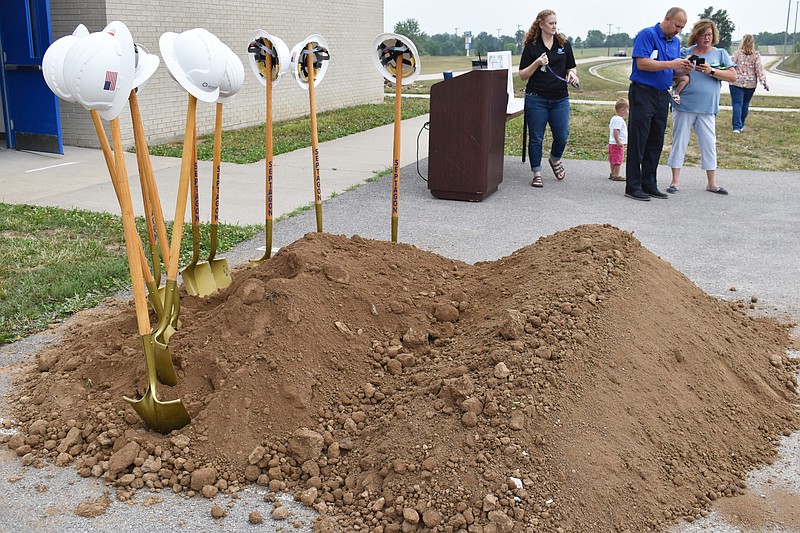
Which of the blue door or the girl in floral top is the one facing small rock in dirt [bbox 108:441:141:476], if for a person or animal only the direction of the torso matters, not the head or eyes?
the blue door

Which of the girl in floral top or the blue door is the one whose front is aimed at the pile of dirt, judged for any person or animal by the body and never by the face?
the blue door

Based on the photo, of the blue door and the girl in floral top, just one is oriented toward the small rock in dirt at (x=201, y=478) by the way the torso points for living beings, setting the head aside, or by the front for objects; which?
the blue door

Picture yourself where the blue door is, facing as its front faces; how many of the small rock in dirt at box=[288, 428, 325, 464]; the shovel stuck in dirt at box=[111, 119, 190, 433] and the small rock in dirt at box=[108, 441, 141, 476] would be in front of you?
3

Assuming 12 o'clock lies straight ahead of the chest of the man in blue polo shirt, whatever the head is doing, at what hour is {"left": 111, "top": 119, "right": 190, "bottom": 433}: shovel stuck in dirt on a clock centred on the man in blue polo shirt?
The shovel stuck in dirt is roughly at 2 o'clock from the man in blue polo shirt.

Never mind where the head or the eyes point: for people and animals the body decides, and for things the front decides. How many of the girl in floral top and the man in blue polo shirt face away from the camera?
1

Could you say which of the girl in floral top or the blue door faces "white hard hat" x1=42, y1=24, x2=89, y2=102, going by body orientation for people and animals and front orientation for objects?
the blue door

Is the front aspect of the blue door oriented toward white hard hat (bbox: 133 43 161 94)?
yes

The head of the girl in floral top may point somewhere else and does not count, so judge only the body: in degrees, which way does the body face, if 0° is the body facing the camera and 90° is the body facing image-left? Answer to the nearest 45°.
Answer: approximately 180°

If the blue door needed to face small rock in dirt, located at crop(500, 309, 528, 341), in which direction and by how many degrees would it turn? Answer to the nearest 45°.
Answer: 0° — it already faces it

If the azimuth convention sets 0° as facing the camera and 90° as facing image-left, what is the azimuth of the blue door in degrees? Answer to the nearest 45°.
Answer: approximately 0°

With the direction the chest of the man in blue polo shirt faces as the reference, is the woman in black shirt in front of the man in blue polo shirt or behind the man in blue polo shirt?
behind
